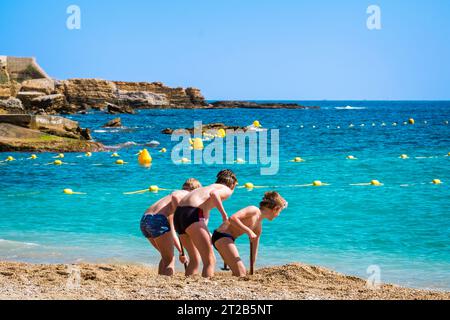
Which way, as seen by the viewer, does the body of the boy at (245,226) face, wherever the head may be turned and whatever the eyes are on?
to the viewer's right

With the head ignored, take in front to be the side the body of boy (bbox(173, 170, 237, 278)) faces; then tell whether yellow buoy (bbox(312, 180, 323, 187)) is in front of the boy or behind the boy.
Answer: in front

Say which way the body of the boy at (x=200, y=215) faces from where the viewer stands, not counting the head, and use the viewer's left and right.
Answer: facing away from the viewer and to the right of the viewer

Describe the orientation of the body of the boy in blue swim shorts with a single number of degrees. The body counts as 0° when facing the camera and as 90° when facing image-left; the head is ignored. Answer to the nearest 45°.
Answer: approximately 225°

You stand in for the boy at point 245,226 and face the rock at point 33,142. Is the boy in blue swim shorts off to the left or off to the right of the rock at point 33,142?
left

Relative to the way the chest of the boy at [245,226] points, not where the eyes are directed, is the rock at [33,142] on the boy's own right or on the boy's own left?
on the boy's own left

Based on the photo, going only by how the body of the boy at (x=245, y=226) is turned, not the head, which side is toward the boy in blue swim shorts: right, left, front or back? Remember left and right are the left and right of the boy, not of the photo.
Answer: back

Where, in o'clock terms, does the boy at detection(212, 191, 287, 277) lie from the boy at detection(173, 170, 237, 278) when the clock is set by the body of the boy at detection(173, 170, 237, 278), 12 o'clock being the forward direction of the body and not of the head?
the boy at detection(212, 191, 287, 277) is roughly at 1 o'clock from the boy at detection(173, 170, 237, 278).

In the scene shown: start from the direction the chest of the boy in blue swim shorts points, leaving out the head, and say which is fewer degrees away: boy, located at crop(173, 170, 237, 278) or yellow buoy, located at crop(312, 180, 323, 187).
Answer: the yellow buoy
